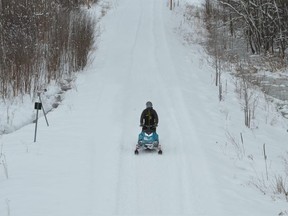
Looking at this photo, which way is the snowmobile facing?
toward the camera

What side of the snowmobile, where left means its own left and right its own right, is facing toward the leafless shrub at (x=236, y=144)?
left
